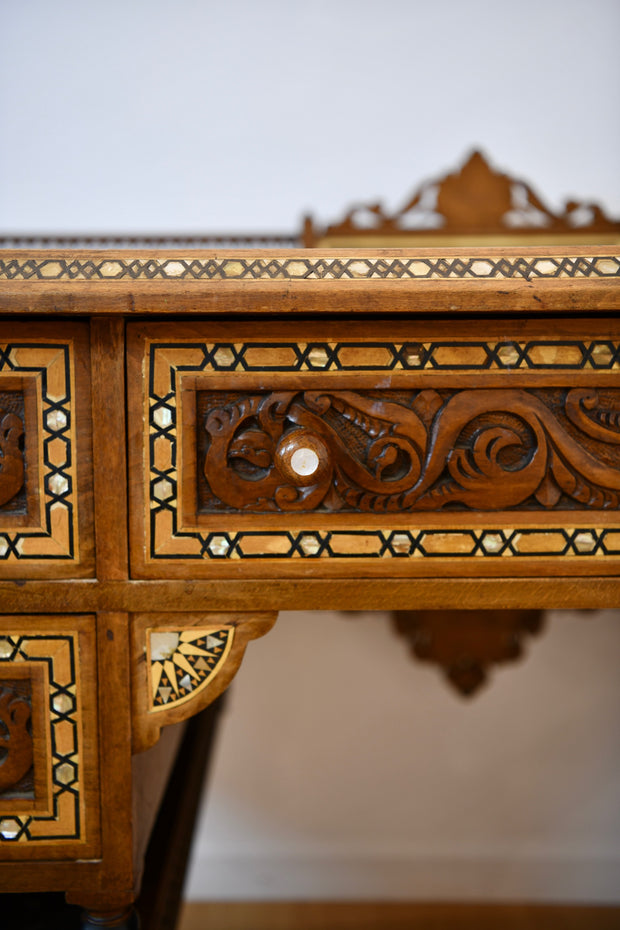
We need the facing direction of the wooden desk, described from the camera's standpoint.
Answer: facing the viewer
